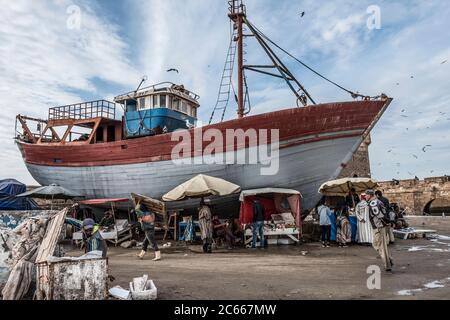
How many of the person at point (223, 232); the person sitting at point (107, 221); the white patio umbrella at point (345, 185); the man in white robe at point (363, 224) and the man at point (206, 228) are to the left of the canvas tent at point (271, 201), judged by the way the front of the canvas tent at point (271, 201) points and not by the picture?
2

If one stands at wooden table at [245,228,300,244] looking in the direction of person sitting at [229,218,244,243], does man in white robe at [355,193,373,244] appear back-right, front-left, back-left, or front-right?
back-right

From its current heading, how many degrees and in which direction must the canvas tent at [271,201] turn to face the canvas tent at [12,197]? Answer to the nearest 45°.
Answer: approximately 90° to its right

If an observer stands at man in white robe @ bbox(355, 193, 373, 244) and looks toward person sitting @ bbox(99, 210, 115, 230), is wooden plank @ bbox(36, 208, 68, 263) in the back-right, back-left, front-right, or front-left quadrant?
front-left

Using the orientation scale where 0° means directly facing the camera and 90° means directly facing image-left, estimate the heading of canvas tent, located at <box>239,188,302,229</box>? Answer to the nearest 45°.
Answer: approximately 0°

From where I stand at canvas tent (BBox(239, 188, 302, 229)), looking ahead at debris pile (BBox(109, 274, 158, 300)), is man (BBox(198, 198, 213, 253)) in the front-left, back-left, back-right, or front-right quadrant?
front-right

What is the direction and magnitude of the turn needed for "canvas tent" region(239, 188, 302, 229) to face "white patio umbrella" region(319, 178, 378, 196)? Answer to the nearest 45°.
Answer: approximately 90° to its left

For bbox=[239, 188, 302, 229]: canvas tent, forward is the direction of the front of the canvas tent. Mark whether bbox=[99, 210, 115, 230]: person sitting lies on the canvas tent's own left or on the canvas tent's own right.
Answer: on the canvas tent's own right

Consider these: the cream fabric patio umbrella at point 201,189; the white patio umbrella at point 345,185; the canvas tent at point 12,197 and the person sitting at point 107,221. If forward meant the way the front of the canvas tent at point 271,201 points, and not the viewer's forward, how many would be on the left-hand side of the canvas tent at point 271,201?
1

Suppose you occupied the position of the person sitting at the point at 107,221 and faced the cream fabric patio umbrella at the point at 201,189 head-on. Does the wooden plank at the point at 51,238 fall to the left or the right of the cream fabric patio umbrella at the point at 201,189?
right

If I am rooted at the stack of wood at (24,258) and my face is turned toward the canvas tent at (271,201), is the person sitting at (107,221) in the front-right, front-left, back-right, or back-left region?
front-left

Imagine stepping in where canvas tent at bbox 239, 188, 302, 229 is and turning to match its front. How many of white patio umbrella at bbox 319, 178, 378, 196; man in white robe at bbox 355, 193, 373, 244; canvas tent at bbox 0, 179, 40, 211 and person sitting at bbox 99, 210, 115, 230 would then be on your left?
2
